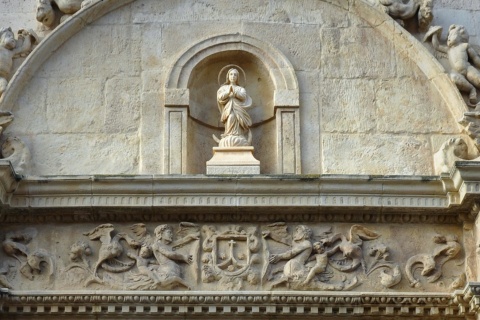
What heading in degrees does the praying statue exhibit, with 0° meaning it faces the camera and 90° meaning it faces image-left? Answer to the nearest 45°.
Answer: approximately 0°
